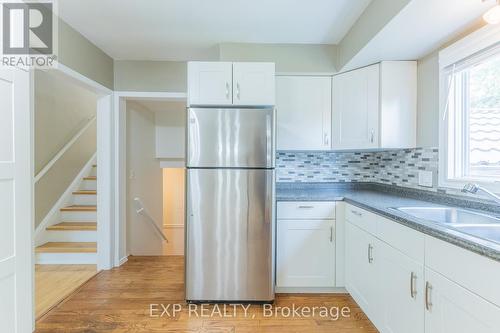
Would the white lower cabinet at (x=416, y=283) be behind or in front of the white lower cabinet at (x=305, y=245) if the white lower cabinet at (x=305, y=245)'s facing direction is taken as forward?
in front

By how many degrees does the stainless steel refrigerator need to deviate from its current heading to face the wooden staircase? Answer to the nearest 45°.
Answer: approximately 135° to its right

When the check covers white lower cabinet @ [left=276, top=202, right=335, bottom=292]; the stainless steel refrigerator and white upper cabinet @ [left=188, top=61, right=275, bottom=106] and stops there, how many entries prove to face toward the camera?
3

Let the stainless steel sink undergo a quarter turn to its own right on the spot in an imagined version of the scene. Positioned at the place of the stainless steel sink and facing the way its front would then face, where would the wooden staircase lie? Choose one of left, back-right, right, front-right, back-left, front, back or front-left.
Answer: front-left

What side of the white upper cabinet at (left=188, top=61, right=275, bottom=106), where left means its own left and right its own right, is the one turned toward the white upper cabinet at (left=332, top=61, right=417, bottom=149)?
left

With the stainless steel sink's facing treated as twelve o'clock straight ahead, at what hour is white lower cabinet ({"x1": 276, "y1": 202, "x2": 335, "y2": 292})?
The white lower cabinet is roughly at 2 o'clock from the stainless steel sink.

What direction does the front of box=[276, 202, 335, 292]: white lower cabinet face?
toward the camera

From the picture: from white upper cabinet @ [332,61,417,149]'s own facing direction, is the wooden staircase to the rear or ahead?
ahead

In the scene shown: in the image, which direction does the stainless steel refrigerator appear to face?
toward the camera

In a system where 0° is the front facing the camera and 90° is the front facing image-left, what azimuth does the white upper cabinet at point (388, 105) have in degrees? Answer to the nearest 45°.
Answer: approximately 45°

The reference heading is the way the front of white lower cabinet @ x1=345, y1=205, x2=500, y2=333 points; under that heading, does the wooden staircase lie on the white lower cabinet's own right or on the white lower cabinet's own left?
on the white lower cabinet's own right

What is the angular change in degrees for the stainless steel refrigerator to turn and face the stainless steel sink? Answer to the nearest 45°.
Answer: approximately 45° to its left

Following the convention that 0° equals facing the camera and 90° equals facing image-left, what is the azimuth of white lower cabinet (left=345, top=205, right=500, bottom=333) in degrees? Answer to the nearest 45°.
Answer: approximately 45°

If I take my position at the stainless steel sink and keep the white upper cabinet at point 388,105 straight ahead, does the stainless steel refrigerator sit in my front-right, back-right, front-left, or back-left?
front-left

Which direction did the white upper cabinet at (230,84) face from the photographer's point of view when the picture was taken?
facing the viewer
